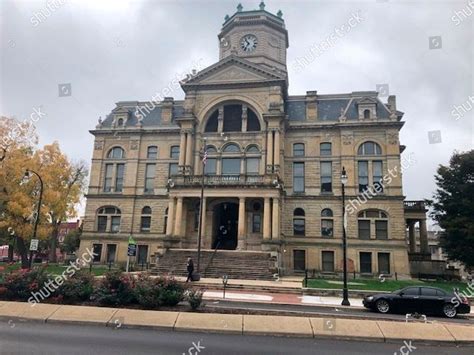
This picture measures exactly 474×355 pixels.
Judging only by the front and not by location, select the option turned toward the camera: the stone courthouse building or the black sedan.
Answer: the stone courthouse building

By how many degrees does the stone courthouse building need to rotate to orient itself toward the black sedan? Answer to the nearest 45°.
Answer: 0° — it already faces it

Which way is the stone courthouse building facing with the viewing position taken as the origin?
facing the viewer

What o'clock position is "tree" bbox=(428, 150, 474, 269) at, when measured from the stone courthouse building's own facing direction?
The tree is roughly at 9 o'clock from the stone courthouse building.

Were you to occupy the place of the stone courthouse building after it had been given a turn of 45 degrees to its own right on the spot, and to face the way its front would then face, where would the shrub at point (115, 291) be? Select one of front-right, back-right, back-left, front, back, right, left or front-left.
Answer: front-left

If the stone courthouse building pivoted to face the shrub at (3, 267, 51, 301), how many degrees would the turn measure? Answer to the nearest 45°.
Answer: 0° — it already faces it

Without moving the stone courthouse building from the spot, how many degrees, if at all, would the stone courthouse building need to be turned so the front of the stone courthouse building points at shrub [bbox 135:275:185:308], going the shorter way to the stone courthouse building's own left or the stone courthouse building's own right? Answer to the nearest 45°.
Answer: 0° — it already faces it

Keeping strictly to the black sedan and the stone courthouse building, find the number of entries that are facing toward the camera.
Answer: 1

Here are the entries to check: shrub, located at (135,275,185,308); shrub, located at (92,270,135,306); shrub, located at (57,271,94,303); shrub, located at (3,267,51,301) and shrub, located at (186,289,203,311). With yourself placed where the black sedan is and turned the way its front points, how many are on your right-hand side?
0
